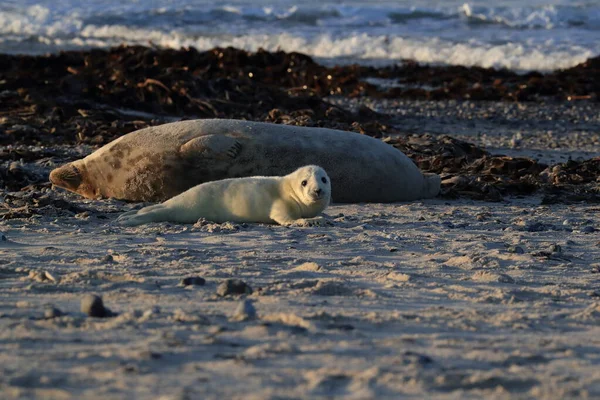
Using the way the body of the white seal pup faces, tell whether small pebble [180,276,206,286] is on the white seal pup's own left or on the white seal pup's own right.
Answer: on the white seal pup's own right

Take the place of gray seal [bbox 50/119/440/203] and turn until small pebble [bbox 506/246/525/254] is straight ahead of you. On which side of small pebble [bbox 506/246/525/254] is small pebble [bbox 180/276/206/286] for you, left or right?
right

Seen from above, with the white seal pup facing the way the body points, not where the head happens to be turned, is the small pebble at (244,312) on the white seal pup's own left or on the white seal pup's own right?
on the white seal pup's own right

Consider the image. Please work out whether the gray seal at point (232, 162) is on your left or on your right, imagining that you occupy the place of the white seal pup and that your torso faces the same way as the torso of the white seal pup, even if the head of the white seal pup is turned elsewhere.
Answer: on your left

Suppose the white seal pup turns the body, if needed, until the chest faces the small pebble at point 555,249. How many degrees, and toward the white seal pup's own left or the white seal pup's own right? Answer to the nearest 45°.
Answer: approximately 45° to the white seal pup's own right

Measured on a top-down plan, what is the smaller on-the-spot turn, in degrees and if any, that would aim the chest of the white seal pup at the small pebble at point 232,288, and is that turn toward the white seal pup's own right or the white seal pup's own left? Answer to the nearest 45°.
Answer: approximately 90° to the white seal pup's own right

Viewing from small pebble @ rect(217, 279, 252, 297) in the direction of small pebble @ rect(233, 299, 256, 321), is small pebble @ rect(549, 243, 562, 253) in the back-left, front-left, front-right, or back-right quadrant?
back-left

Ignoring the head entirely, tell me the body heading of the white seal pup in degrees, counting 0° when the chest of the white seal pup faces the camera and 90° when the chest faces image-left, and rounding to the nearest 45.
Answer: approximately 270°
